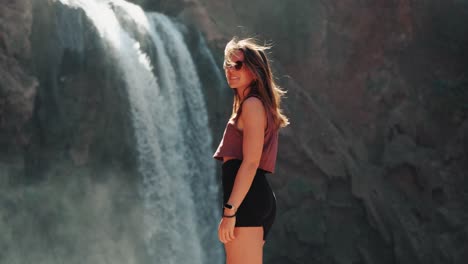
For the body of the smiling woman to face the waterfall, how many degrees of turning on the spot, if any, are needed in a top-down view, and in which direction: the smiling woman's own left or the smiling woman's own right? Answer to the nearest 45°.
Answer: approximately 90° to the smiling woman's own right

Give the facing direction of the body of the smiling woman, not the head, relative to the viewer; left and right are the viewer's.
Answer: facing to the left of the viewer
